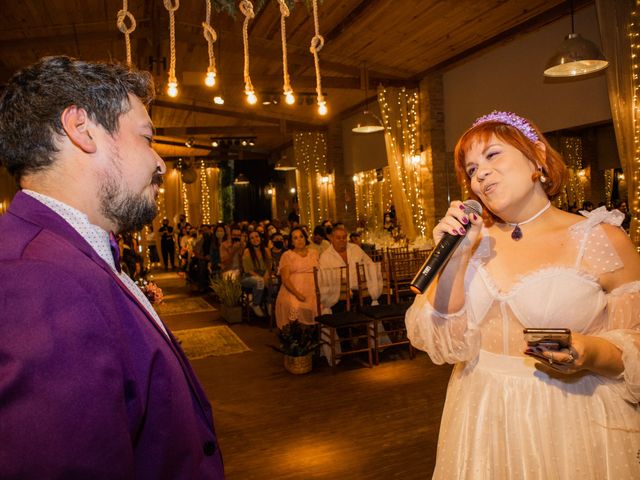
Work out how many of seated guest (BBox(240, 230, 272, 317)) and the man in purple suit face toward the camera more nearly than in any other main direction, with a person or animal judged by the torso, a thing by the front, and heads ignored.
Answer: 1

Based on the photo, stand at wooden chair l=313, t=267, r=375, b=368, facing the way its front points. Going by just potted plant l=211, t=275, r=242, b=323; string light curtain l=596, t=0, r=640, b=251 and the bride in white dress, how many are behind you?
1

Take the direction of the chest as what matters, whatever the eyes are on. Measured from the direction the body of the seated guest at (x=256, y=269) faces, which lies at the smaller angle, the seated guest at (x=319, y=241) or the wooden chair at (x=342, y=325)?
the wooden chair

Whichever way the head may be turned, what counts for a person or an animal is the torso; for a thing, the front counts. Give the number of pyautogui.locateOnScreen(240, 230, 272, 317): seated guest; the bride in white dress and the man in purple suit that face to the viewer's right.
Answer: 1

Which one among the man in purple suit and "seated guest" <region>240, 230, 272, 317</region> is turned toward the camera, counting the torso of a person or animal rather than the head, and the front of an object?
the seated guest

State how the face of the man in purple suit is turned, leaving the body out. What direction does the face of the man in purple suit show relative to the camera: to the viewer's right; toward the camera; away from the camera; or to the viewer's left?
to the viewer's right

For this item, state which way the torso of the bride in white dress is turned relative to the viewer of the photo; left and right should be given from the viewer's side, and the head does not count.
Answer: facing the viewer and to the left of the viewer

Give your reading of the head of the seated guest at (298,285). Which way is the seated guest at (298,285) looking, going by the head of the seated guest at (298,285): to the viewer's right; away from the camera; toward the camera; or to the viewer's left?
toward the camera

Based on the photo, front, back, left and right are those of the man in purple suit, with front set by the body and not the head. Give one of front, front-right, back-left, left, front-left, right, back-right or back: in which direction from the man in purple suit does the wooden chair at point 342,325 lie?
front-left

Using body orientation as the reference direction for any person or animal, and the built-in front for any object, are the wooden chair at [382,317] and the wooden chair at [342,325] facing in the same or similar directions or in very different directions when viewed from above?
same or similar directions

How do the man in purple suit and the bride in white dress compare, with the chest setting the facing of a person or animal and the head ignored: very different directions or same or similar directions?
very different directions

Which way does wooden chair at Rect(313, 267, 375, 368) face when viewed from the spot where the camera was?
facing the viewer and to the right of the viewer

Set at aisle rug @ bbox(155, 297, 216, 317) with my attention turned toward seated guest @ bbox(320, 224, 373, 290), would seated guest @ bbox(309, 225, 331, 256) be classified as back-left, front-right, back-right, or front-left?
front-left

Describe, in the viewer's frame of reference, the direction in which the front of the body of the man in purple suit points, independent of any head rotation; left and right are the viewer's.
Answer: facing to the right of the viewer

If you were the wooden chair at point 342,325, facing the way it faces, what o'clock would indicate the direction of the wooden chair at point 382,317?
the wooden chair at point 382,317 is roughly at 10 o'clock from the wooden chair at point 342,325.

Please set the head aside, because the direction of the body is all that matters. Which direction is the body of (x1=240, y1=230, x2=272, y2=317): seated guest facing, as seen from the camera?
toward the camera
